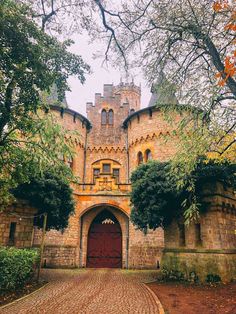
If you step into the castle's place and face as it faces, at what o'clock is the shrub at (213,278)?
The shrub is roughly at 11 o'clock from the castle.

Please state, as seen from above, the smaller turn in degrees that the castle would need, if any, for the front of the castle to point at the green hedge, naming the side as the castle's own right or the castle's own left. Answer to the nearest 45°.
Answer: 0° — it already faces it

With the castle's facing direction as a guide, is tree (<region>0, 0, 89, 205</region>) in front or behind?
in front

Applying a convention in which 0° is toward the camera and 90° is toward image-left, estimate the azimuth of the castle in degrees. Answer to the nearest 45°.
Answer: approximately 0°
